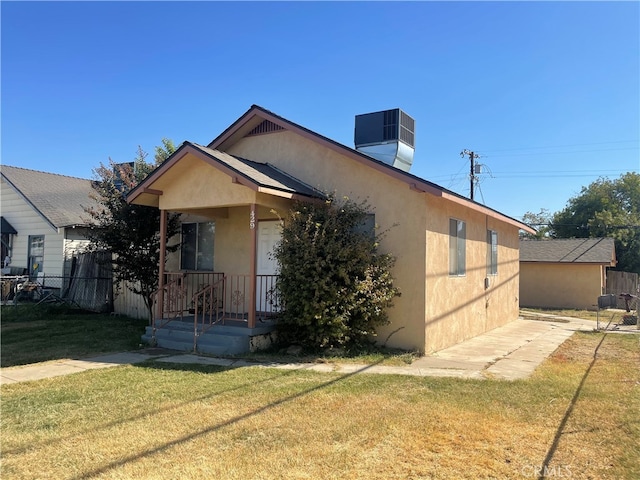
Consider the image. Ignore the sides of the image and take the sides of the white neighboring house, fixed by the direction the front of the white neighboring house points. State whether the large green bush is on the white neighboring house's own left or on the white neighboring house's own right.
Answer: on the white neighboring house's own left

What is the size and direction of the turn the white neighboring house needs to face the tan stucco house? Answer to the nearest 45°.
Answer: approximately 90° to its left

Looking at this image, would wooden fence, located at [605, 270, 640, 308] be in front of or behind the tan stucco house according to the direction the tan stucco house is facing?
behind

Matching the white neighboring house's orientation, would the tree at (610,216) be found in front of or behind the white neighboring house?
behind

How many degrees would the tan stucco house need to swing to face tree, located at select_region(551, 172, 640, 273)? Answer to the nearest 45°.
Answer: approximately 180°

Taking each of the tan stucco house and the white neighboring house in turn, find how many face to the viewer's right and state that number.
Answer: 0

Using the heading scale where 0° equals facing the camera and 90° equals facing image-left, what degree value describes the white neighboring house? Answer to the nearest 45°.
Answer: approximately 45°

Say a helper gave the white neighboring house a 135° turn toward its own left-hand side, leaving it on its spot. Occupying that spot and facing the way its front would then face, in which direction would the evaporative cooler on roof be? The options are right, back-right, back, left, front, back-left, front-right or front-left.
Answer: front-right

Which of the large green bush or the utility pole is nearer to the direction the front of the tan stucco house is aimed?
the large green bush

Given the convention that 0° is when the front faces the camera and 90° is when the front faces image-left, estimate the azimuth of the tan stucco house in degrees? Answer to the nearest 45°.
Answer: approximately 45°

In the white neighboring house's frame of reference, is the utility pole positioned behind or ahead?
behind
